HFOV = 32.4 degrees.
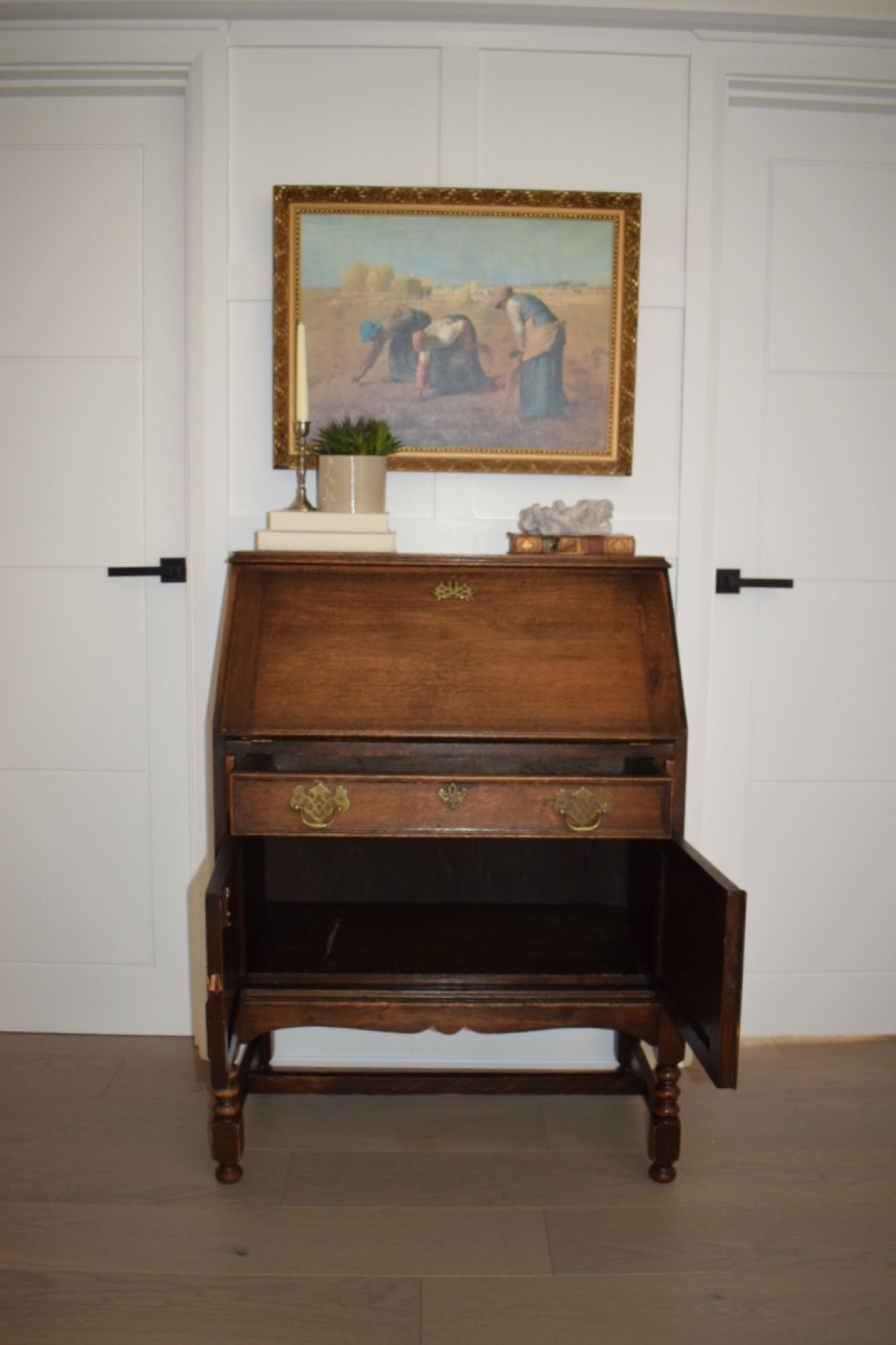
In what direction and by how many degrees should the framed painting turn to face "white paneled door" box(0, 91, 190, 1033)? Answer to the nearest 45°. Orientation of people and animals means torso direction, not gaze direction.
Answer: approximately 90° to its right

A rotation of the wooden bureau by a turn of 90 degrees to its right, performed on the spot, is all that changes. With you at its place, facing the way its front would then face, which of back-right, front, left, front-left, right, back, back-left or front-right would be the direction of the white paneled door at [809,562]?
back-right

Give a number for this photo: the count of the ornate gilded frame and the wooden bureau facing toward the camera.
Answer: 2

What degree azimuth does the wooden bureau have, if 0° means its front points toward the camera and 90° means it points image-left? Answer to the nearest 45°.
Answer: approximately 0°

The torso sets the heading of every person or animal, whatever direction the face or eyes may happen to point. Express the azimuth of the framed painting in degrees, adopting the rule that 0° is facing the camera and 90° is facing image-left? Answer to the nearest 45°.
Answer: approximately 0°

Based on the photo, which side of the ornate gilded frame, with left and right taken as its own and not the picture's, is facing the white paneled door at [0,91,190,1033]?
right
